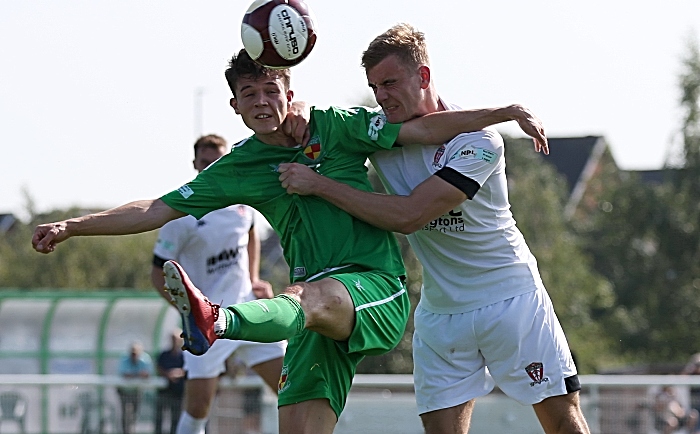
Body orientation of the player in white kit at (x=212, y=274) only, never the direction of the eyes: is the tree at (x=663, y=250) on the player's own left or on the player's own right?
on the player's own left

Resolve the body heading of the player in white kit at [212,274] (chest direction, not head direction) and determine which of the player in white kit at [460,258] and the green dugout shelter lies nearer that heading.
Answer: the player in white kit

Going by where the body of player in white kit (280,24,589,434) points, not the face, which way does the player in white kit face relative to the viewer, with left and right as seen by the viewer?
facing the viewer and to the left of the viewer

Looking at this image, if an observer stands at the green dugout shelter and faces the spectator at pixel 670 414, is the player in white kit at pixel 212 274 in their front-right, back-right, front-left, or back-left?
front-right

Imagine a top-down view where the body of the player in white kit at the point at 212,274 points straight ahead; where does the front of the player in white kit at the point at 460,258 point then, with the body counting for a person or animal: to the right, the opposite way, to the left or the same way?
to the right

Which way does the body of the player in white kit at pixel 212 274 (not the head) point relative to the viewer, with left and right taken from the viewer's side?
facing the viewer and to the right of the viewer

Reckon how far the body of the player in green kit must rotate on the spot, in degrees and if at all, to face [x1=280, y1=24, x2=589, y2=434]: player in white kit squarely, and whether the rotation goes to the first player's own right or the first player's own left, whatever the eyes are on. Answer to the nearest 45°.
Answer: approximately 135° to the first player's own left

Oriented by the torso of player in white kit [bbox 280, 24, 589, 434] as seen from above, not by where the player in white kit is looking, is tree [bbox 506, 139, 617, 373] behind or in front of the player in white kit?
behind

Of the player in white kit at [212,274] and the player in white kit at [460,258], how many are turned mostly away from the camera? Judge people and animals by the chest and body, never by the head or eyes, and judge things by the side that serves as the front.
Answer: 0

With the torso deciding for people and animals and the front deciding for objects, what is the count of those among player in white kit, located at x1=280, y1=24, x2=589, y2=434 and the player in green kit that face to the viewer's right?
0

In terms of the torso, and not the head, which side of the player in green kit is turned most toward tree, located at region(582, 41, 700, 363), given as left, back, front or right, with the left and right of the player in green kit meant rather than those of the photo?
back

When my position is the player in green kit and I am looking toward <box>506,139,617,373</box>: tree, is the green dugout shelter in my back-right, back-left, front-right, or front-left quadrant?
front-left
